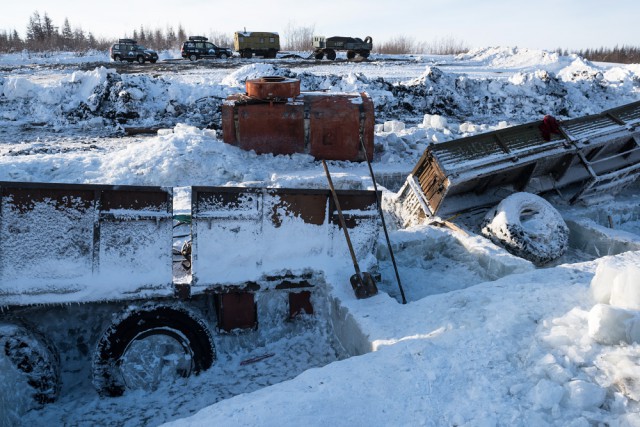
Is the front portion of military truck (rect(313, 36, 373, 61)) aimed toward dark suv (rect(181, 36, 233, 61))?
yes

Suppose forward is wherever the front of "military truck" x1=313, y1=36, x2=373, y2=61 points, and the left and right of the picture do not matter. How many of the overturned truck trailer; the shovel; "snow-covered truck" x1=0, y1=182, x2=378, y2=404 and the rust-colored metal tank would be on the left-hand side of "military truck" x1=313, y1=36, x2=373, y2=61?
4

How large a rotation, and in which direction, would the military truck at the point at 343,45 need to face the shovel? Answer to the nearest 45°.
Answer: approximately 90° to its left

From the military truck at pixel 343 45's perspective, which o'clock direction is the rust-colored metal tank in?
The rust-colored metal tank is roughly at 9 o'clock from the military truck.

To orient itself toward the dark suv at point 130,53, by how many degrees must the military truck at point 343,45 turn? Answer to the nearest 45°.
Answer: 0° — it already faces it

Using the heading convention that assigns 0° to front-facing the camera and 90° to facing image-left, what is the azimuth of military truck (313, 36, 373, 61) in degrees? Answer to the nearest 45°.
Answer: approximately 90°

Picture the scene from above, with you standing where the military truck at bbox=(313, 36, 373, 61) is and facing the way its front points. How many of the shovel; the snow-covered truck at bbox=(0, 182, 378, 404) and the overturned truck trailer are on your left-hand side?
3
